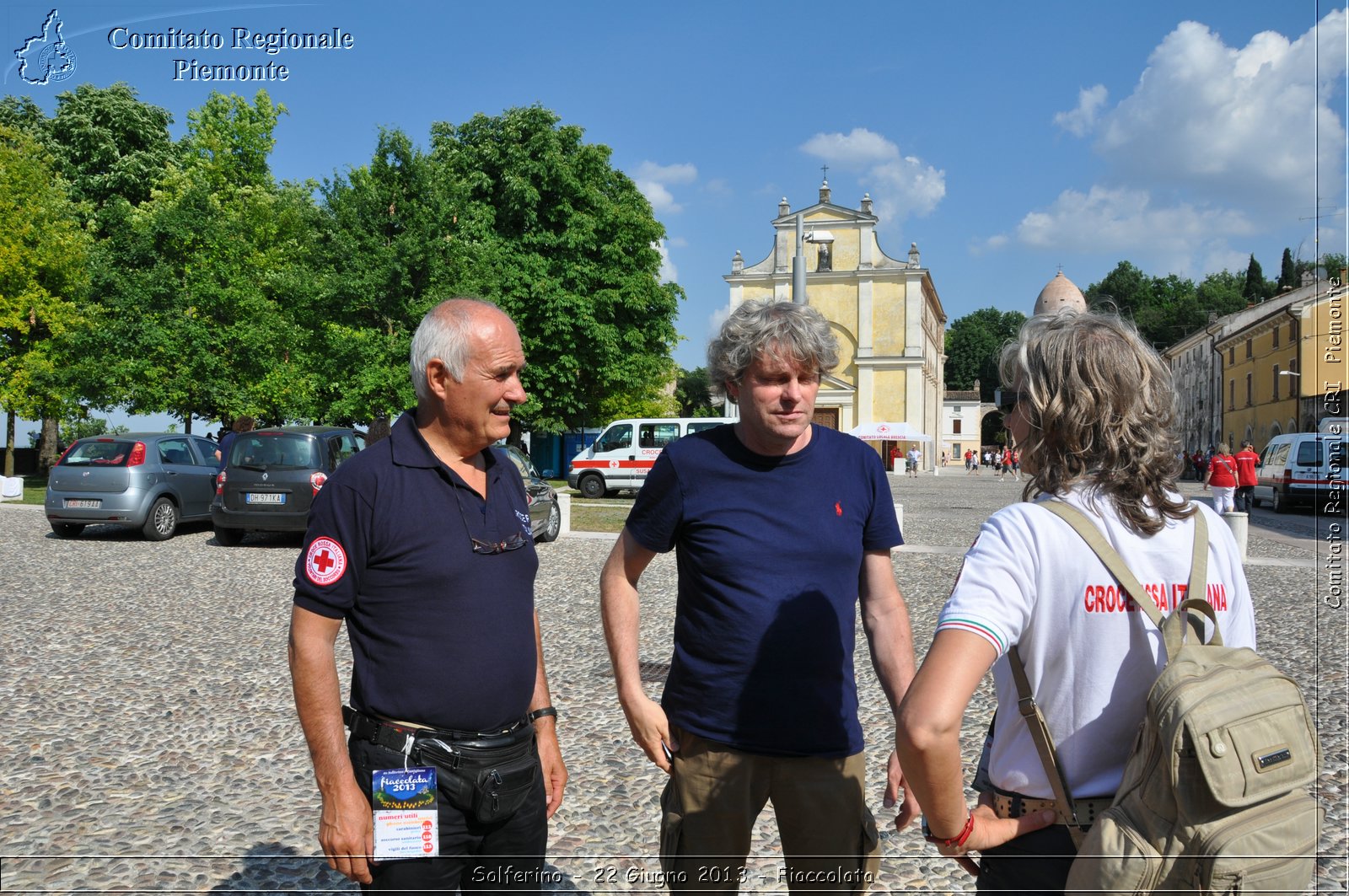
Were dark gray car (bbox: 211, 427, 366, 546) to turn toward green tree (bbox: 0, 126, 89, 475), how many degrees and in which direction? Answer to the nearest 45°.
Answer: approximately 45° to its left

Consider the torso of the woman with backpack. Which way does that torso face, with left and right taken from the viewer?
facing away from the viewer and to the left of the viewer

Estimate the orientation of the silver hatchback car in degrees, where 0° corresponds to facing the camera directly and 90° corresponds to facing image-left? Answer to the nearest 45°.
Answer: approximately 225°

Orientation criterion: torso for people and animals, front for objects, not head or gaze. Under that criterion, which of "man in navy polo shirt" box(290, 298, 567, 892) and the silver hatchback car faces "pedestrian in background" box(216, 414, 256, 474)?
the silver hatchback car

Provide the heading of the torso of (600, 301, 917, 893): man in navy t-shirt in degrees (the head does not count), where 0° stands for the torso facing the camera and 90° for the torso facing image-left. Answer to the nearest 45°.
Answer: approximately 0°

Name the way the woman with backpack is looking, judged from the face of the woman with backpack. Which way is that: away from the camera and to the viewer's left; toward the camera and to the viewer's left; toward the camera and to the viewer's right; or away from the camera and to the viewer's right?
away from the camera and to the viewer's left

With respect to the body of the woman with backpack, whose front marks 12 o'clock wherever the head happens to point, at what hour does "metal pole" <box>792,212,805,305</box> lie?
The metal pole is roughly at 1 o'clock from the woman with backpack.

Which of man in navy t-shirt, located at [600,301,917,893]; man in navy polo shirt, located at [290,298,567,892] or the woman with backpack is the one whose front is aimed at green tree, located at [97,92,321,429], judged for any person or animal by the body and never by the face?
the woman with backpack

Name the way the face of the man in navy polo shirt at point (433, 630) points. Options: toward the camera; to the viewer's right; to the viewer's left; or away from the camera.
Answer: to the viewer's right

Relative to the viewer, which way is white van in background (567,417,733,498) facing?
to the viewer's left

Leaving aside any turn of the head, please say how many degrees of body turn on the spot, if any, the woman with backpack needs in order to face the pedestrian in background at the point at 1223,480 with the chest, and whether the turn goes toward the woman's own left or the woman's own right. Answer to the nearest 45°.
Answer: approximately 45° to the woman's own right

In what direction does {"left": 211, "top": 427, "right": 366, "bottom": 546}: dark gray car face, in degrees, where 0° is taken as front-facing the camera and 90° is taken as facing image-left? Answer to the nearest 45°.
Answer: approximately 225°

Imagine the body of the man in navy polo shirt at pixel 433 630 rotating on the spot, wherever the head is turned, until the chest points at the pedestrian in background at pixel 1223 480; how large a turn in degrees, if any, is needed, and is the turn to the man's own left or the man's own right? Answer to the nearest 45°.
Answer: approximately 90° to the man's own left
